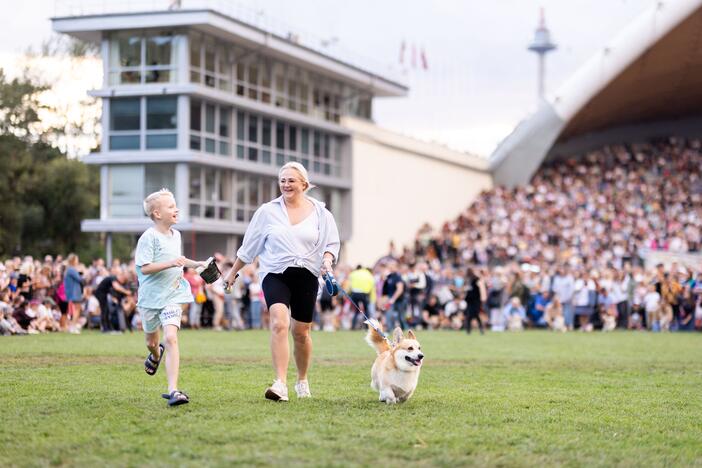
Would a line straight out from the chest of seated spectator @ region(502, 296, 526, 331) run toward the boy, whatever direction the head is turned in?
yes

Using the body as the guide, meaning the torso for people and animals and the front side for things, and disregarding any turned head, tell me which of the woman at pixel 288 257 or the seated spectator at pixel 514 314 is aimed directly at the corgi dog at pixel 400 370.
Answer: the seated spectator

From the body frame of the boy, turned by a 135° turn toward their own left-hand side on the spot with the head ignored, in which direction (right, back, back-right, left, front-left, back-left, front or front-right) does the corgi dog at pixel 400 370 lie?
right

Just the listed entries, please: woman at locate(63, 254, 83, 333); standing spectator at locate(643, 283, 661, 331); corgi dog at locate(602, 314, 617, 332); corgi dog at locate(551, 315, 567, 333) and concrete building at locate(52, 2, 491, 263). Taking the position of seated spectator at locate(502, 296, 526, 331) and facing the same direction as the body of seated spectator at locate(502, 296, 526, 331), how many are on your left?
3

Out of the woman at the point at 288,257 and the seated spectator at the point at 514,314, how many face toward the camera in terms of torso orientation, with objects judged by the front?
2

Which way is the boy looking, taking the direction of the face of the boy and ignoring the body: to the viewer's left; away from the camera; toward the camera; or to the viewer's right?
to the viewer's right

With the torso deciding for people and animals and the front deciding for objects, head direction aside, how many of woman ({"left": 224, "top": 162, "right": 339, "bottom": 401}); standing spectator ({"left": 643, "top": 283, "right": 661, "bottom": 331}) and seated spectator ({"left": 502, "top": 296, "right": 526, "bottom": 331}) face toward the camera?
3

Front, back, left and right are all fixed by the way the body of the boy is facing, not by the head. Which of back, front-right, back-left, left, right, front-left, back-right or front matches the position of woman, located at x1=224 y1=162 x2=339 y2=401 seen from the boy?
front-left

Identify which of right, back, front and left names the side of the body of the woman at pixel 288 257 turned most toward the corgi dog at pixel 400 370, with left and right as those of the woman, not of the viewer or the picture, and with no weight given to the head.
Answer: left

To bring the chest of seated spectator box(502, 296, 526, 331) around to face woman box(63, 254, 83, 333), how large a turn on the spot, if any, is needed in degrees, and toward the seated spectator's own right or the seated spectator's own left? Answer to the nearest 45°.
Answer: approximately 45° to the seated spectator's own right

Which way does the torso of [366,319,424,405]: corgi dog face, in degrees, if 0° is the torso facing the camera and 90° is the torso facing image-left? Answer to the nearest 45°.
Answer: approximately 315°

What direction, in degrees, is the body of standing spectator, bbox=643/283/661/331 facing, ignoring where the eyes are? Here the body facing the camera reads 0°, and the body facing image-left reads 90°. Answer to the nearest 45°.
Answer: approximately 0°

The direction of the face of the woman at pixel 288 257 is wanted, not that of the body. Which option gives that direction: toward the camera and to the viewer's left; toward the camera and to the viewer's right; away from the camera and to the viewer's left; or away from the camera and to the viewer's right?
toward the camera and to the viewer's left

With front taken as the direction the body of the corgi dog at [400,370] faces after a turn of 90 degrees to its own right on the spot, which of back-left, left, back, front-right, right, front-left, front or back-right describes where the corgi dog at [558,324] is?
back-right
